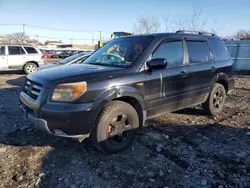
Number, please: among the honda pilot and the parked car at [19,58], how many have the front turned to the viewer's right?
0

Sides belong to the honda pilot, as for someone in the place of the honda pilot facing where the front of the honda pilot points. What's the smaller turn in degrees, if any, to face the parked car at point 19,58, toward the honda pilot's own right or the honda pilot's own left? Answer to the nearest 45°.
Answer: approximately 90° to the honda pilot's own right

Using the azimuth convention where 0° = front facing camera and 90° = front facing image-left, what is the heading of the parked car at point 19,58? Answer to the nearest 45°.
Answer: approximately 90°

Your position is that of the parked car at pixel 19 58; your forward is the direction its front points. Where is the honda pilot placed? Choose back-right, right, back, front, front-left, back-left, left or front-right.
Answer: left
